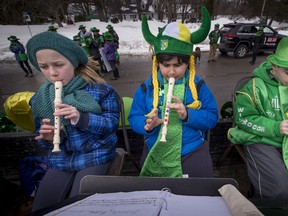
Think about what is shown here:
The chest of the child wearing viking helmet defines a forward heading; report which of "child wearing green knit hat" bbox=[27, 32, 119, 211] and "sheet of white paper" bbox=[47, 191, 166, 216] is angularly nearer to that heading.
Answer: the sheet of white paper

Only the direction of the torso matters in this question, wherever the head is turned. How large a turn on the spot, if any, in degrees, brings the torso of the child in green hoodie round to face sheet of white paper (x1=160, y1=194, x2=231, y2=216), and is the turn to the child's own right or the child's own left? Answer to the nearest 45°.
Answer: approximately 45° to the child's own right

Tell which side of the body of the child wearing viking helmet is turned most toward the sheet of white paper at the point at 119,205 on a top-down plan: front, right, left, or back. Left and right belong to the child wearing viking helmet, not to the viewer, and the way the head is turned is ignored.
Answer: front

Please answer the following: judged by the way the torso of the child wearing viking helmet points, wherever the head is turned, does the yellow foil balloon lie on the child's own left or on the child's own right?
on the child's own right

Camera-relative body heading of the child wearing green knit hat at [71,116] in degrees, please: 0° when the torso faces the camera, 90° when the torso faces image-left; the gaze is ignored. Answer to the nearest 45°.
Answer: approximately 45°

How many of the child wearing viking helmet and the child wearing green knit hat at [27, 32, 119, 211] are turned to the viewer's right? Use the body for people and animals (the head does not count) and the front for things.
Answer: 0

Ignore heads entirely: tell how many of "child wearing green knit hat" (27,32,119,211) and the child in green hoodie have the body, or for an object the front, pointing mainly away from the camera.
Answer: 0

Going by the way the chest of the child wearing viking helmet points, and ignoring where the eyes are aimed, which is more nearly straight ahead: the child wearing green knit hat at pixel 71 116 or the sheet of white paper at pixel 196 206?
the sheet of white paper

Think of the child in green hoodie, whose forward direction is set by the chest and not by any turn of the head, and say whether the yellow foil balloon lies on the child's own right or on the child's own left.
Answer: on the child's own right

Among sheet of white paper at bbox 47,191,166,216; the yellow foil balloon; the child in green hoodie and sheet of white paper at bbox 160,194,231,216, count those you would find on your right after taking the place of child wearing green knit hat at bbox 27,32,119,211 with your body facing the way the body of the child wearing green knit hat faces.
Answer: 1

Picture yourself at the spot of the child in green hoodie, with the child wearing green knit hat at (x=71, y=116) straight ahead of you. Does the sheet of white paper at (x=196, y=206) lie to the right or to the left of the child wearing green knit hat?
left

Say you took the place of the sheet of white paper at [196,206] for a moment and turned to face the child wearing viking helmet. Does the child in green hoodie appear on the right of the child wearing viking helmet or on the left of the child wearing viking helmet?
right

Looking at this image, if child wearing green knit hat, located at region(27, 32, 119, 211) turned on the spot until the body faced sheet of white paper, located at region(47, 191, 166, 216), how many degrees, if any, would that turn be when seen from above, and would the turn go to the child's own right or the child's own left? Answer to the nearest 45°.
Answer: approximately 45° to the child's own left
